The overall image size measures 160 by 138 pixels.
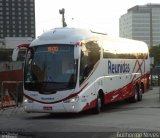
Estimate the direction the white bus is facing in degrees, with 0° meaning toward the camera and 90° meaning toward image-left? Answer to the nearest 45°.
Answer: approximately 45°
